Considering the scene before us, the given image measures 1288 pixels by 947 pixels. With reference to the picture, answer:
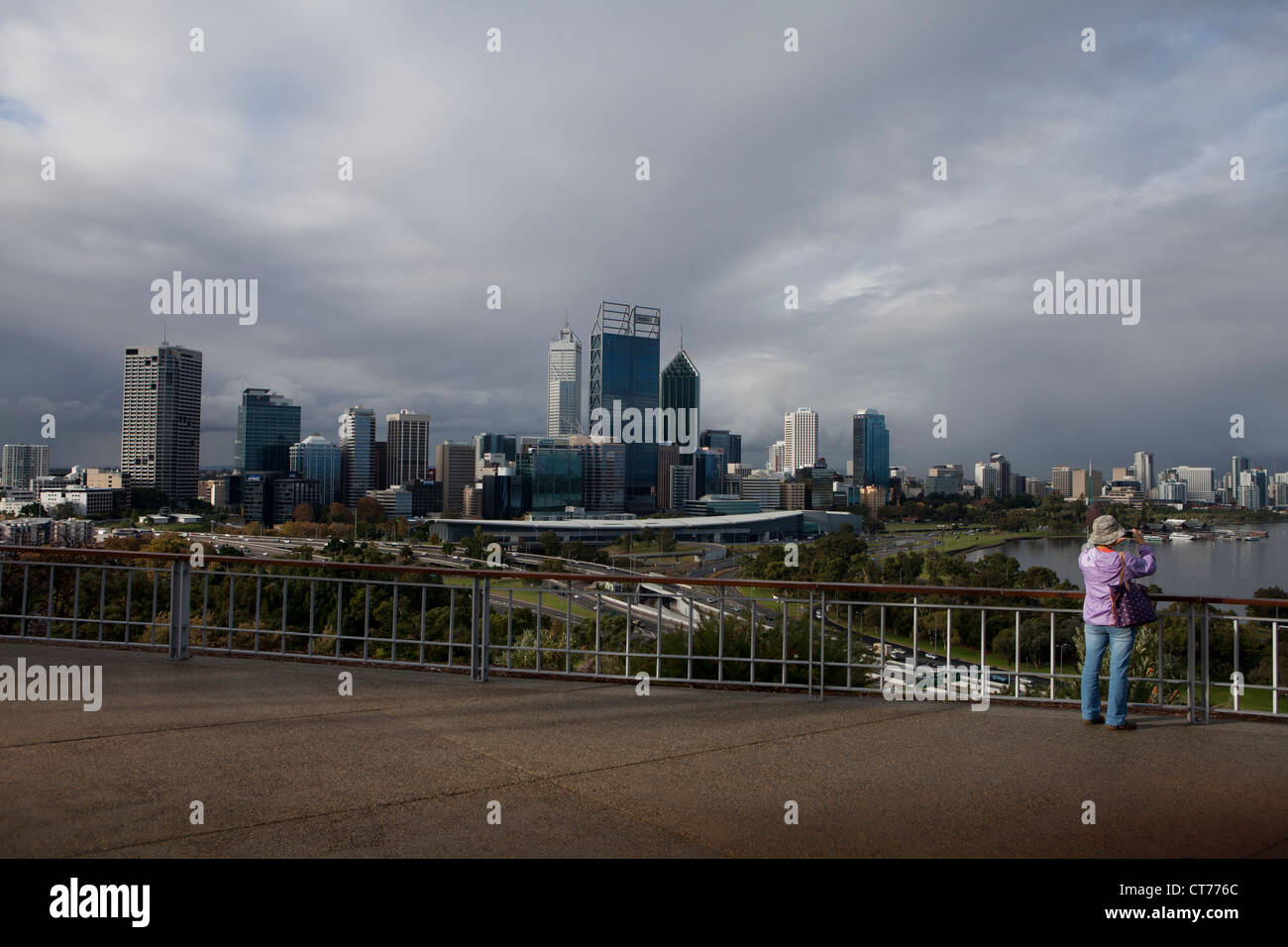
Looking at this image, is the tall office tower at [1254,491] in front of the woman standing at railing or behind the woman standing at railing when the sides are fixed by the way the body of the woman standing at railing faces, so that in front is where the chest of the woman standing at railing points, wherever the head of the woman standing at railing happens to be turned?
in front

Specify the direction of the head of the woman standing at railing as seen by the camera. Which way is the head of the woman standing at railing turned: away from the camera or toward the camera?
away from the camera

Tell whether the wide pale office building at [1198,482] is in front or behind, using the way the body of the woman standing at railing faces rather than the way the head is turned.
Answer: in front

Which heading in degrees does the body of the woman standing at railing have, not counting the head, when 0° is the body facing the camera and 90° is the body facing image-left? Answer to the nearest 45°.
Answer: approximately 225°

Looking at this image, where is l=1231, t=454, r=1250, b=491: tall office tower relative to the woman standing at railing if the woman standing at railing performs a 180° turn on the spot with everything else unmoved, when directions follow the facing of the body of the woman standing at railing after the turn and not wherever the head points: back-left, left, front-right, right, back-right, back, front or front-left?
back-right

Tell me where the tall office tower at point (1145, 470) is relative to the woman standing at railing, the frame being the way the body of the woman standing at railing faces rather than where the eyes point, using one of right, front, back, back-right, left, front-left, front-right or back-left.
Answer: front-left

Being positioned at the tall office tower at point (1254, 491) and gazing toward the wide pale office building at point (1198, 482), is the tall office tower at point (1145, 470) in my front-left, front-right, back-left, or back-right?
front-left
